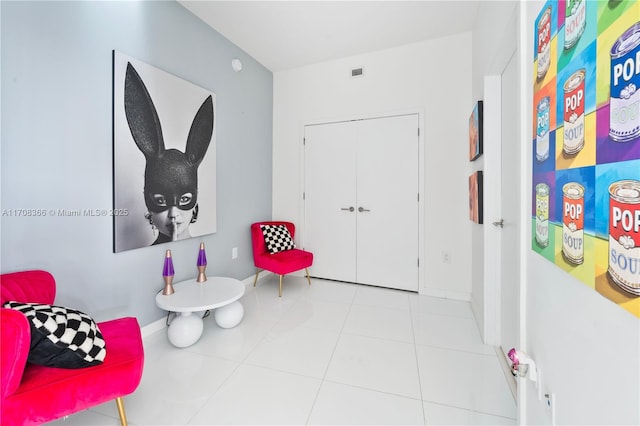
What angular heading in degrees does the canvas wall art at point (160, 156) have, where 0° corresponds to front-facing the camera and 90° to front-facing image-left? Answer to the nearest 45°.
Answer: approximately 315°

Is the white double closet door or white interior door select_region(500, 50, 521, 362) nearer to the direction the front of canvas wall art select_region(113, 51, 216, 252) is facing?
the white interior door

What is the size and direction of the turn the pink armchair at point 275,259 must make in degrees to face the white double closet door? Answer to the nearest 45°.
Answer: approximately 45° to its left

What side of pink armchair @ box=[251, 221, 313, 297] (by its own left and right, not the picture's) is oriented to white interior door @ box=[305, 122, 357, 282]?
left

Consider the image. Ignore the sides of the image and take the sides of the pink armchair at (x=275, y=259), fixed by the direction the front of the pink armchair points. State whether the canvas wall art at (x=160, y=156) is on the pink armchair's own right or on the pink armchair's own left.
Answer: on the pink armchair's own right

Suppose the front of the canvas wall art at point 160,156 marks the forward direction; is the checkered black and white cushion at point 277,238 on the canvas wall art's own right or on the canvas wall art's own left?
on the canvas wall art's own left

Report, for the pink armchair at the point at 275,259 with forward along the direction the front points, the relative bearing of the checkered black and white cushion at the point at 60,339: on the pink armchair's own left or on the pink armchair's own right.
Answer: on the pink armchair's own right

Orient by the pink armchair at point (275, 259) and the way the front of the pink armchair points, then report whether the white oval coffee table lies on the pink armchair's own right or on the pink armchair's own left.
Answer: on the pink armchair's own right

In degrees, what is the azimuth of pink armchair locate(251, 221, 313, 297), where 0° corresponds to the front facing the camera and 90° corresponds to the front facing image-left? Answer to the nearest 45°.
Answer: approximately 315°
